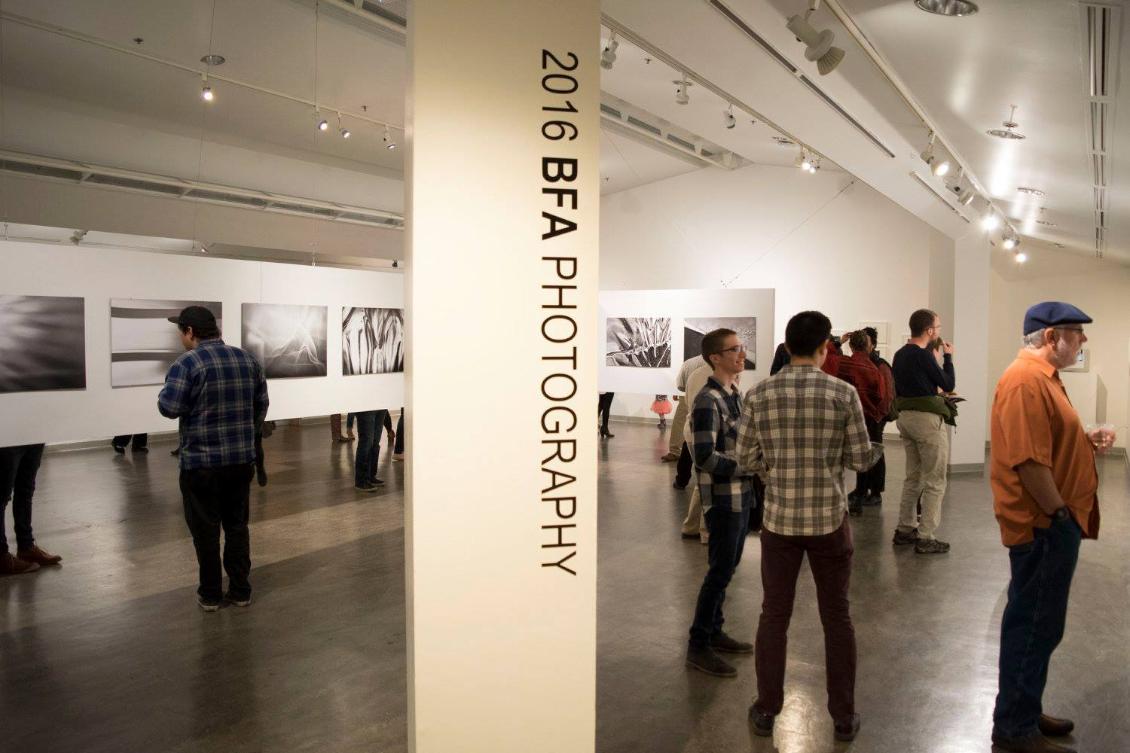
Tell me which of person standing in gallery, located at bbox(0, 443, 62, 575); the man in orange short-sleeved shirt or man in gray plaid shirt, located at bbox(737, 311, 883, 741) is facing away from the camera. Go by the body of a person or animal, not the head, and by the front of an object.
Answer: the man in gray plaid shirt

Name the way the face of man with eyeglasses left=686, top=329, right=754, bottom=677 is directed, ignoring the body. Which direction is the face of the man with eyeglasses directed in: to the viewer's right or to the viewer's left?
to the viewer's right

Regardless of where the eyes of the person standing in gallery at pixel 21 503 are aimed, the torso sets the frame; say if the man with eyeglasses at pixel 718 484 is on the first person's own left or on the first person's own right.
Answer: on the first person's own right

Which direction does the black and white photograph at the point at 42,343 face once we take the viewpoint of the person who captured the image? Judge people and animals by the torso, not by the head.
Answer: facing the viewer and to the right of the viewer

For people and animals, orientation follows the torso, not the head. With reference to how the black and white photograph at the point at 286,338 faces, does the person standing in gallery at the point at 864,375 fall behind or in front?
in front

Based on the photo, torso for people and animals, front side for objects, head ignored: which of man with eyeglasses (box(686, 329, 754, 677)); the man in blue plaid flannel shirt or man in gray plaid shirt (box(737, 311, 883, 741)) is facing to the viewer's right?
the man with eyeglasses

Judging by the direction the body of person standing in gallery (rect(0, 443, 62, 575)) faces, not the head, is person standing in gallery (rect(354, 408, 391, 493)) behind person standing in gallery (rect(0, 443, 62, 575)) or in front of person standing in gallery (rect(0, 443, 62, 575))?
in front

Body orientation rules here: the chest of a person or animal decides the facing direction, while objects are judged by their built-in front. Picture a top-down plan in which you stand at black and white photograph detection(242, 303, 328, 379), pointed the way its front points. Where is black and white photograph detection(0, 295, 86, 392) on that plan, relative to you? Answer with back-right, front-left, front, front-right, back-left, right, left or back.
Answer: right

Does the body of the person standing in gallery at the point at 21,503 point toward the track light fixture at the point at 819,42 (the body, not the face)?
no

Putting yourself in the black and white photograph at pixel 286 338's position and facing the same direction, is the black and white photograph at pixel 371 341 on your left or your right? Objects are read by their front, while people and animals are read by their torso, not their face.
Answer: on your left

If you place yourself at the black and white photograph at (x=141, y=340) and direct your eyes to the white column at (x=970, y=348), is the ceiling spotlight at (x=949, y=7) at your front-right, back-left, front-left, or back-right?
front-right

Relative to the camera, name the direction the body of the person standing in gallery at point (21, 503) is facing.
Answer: to the viewer's right

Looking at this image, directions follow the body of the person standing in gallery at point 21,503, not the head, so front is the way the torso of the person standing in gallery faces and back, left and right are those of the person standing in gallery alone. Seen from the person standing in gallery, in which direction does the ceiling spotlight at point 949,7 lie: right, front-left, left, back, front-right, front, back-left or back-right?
front-right

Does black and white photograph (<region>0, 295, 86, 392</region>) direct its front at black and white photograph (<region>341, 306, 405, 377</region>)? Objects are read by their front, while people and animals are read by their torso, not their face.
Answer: no

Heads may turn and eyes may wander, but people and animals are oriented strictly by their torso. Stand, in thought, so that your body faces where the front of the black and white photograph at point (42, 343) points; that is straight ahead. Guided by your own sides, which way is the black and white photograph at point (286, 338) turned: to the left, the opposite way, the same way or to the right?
the same way
